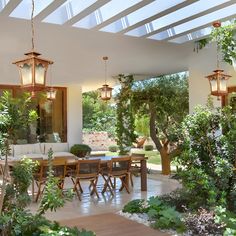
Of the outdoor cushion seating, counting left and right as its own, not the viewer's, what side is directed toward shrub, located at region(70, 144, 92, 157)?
left

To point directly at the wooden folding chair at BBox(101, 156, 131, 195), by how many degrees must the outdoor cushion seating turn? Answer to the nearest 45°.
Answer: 0° — it already faces it

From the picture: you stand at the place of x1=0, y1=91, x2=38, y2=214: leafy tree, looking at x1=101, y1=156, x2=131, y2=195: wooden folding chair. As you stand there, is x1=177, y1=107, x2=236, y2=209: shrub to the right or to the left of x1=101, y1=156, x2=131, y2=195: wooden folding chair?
right

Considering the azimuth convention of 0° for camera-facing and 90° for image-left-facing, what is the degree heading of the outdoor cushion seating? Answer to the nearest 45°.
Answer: approximately 0°

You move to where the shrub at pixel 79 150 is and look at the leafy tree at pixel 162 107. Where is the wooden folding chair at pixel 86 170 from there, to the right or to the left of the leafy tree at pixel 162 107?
right

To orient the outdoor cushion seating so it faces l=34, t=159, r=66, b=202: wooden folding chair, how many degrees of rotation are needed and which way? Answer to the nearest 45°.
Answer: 0° — it already faces it

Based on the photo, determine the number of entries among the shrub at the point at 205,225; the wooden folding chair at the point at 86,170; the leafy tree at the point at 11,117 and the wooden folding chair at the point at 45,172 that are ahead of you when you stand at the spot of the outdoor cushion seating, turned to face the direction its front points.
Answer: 4

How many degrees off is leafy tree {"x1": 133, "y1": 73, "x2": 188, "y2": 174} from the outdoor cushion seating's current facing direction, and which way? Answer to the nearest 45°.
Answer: approximately 45° to its left

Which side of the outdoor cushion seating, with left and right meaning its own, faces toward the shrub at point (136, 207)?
front

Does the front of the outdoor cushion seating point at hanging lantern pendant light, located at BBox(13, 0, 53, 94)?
yes

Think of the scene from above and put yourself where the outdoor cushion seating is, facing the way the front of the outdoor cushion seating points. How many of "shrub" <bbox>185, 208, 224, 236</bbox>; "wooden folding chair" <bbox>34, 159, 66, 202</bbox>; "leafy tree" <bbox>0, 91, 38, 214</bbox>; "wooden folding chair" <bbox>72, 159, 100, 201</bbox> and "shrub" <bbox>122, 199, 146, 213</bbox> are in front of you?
5
